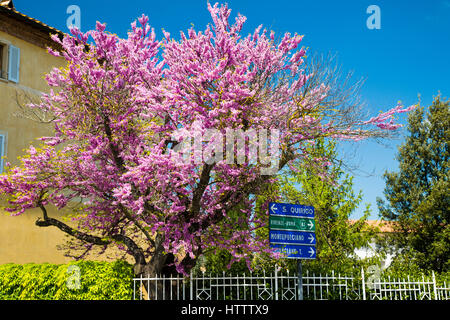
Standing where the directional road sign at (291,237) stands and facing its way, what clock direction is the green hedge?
The green hedge is roughly at 3 o'clock from the directional road sign.

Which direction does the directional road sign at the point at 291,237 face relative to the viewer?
toward the camera

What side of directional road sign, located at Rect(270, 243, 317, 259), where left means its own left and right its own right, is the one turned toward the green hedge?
right

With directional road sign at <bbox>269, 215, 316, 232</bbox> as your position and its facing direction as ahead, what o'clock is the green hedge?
The green hedge is roughly at 3 o'clock from the directional road sign.

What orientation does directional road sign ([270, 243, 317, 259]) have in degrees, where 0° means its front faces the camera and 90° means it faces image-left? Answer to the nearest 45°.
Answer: approximately 0°

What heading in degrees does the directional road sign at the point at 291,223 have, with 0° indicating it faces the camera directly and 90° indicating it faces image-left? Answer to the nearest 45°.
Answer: approximately 0°

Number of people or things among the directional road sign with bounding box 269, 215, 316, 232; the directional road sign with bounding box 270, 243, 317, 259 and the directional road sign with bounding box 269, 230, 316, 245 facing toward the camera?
3
